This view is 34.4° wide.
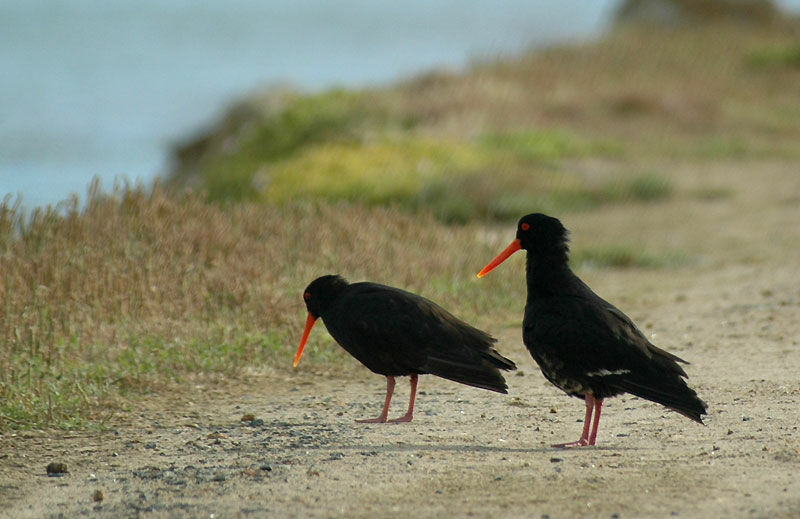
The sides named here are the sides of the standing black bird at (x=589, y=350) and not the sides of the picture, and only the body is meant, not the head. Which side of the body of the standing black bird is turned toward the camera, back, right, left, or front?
left

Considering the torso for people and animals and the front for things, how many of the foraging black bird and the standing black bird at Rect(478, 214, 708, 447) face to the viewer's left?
2

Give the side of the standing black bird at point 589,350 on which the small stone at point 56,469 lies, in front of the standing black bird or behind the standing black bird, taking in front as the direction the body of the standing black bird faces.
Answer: in front

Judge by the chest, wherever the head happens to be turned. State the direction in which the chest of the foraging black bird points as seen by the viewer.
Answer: to the viewer's left

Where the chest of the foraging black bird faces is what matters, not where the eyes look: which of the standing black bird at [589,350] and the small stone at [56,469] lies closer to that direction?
the small stone

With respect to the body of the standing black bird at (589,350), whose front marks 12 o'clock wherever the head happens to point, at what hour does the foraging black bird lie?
The foraging black bird is roughly at 1 o'clock from the standing black bird.

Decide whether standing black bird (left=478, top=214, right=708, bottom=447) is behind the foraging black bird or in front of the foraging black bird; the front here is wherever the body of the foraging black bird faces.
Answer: behind

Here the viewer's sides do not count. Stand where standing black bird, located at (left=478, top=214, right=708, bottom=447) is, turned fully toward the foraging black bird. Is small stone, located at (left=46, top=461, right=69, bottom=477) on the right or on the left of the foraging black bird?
left

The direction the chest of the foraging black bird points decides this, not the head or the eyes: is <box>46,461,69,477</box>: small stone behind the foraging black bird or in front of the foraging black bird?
in front
